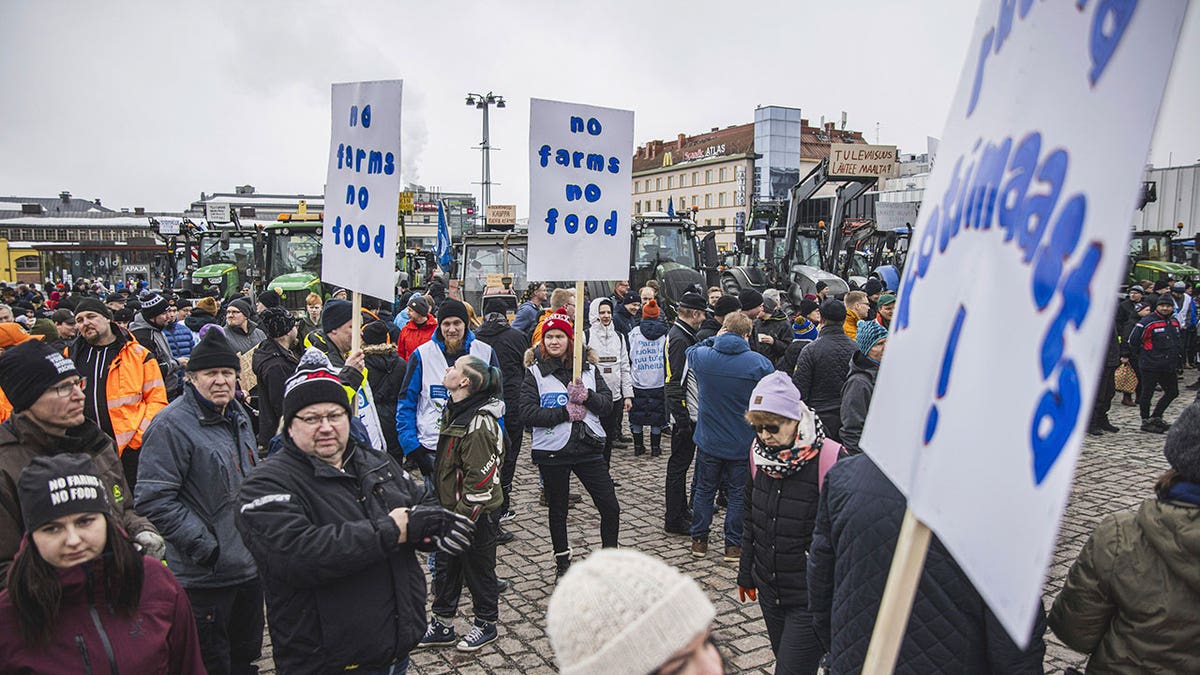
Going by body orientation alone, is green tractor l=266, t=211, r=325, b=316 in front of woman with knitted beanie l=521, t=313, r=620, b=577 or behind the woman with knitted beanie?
behind

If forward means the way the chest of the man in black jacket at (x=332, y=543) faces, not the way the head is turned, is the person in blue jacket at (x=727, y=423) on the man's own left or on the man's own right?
on the man's own left

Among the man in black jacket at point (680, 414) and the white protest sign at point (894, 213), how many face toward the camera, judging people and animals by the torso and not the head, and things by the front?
1

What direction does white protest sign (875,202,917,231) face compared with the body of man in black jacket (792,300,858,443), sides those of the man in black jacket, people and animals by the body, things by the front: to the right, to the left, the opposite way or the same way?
the opposite way

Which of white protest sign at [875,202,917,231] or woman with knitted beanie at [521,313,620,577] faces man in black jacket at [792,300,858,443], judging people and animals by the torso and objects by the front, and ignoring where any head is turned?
the white protest sign

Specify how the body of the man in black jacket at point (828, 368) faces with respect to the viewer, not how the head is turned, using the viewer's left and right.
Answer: facing away from the viewer

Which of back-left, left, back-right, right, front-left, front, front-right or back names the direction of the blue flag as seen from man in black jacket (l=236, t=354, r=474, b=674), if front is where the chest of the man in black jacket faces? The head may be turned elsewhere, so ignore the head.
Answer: back-left

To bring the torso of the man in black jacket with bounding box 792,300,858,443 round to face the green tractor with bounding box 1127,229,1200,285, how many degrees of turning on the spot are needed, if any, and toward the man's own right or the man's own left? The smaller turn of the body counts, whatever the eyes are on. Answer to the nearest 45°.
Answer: approximately 45° to the man's own right

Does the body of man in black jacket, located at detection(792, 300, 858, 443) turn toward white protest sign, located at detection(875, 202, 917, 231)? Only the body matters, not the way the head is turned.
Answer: yes

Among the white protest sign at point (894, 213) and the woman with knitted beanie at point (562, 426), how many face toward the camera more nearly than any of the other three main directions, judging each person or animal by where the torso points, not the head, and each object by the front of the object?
2
